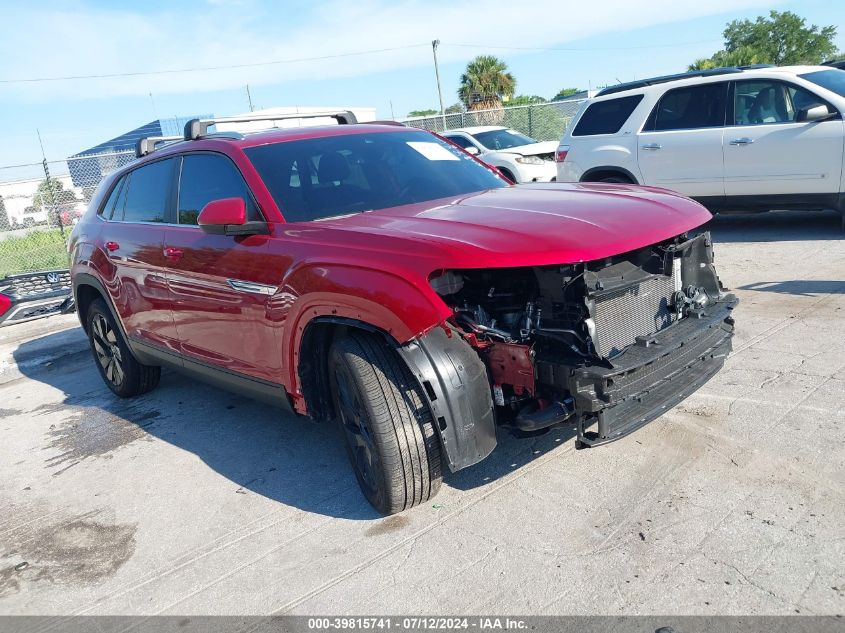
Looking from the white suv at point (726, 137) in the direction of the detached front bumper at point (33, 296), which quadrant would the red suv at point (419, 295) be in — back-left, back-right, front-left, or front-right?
front-left

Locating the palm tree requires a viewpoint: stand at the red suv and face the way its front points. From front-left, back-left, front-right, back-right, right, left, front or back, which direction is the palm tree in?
back-left

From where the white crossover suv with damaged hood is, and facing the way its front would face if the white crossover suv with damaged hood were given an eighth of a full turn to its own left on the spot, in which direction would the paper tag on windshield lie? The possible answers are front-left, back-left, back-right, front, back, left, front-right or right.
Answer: right

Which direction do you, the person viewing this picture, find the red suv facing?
facing the viewer and to the right of the viewer

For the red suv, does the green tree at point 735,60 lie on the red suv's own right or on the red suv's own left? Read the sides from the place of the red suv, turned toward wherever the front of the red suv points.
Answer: on the red suv's own left

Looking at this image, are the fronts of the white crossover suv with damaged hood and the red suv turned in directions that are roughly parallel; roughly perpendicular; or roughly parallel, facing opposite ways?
roughly parallel

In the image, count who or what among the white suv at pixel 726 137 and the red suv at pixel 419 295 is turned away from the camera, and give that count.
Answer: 0

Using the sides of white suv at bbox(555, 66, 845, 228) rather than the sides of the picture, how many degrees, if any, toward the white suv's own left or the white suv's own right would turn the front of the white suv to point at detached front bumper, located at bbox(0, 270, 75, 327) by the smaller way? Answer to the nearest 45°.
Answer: approximately 180°

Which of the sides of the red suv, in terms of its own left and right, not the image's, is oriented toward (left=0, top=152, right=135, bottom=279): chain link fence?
back

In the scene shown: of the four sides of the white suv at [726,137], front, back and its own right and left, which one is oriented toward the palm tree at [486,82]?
left

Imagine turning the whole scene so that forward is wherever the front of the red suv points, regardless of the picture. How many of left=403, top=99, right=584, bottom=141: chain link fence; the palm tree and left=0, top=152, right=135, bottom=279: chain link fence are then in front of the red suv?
0

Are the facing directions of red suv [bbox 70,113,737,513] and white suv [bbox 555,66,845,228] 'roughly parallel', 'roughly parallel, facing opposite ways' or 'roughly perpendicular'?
roughly parallel

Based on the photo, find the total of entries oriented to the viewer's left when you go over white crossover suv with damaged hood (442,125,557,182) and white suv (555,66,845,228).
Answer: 0

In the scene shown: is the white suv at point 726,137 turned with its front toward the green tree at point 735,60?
no

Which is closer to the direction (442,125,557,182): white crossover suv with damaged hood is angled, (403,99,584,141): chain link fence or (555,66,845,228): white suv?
the white suv

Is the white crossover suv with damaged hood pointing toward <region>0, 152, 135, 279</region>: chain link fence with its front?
no

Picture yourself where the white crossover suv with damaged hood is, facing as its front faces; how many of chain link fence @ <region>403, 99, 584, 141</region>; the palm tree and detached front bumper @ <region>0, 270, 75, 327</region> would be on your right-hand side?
1

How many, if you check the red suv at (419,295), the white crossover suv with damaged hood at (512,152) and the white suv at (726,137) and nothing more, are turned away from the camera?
0

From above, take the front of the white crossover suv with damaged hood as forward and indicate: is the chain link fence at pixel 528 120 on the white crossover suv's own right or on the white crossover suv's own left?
on the white crossover suv's own left

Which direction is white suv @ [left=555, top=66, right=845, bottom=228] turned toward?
to the viewer's right
